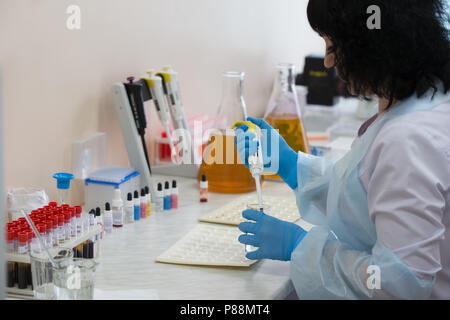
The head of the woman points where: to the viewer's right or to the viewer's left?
to the viewer's left

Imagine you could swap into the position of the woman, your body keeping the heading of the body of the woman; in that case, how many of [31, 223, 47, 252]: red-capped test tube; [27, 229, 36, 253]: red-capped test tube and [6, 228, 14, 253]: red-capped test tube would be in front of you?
3

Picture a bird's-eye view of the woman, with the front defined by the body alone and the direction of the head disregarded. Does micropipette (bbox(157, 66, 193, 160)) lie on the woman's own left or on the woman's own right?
on the woman's own right

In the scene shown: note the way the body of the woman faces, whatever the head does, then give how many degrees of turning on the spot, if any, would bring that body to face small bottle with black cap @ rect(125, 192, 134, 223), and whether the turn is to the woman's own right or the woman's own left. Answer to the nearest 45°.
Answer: approximately 45° to the woman's own right

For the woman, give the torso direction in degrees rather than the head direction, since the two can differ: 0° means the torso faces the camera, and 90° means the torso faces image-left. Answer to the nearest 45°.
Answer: approximately 90°
